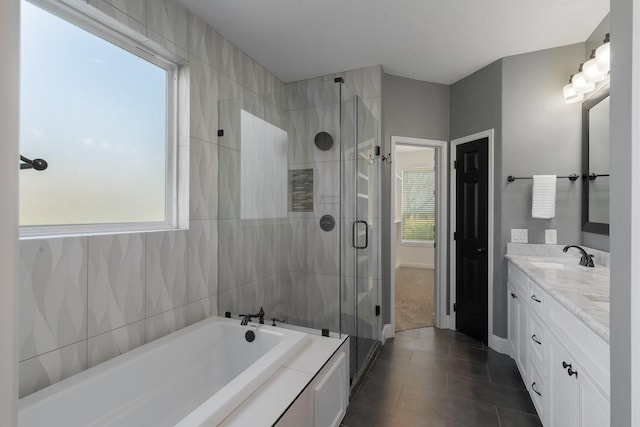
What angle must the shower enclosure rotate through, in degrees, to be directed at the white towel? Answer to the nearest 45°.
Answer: approximately 45° to its left

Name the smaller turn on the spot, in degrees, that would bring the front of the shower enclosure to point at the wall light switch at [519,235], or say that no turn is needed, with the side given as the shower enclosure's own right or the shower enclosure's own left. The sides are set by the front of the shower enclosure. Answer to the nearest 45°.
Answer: approximately 45° to the shower enclosure's own left

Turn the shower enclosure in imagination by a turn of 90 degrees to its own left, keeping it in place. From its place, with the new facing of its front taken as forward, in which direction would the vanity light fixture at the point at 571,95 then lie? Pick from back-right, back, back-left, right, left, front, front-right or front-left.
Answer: front-right

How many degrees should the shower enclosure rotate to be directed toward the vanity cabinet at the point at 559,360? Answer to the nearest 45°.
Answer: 0° — it already faces it
